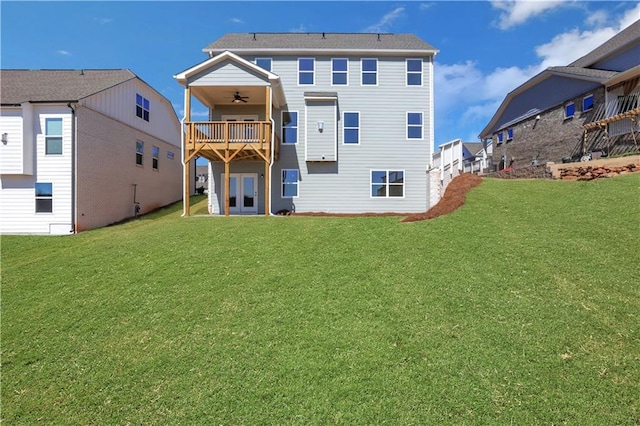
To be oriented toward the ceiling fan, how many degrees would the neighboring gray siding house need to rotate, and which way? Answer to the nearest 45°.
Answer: approximately 90° to its left

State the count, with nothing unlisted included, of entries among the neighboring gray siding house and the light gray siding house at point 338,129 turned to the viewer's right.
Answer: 0

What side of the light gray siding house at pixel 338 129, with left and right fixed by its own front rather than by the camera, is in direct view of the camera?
back

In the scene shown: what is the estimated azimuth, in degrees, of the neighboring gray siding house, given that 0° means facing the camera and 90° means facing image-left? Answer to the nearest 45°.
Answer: approximately 135°

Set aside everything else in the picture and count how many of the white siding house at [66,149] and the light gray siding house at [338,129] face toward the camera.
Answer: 0

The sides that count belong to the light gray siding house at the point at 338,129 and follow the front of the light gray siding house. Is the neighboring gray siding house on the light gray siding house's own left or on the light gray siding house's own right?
on the light gray siding house's own right

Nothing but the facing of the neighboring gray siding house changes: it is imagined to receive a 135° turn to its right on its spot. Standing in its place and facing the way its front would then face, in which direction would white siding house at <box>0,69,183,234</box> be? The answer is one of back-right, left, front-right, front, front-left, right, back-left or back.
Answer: back-right

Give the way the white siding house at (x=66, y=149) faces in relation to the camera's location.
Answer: facing away from the viewer and to the right of the viewer

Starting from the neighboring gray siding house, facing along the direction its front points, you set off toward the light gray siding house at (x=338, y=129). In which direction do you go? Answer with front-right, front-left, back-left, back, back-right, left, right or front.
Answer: left
